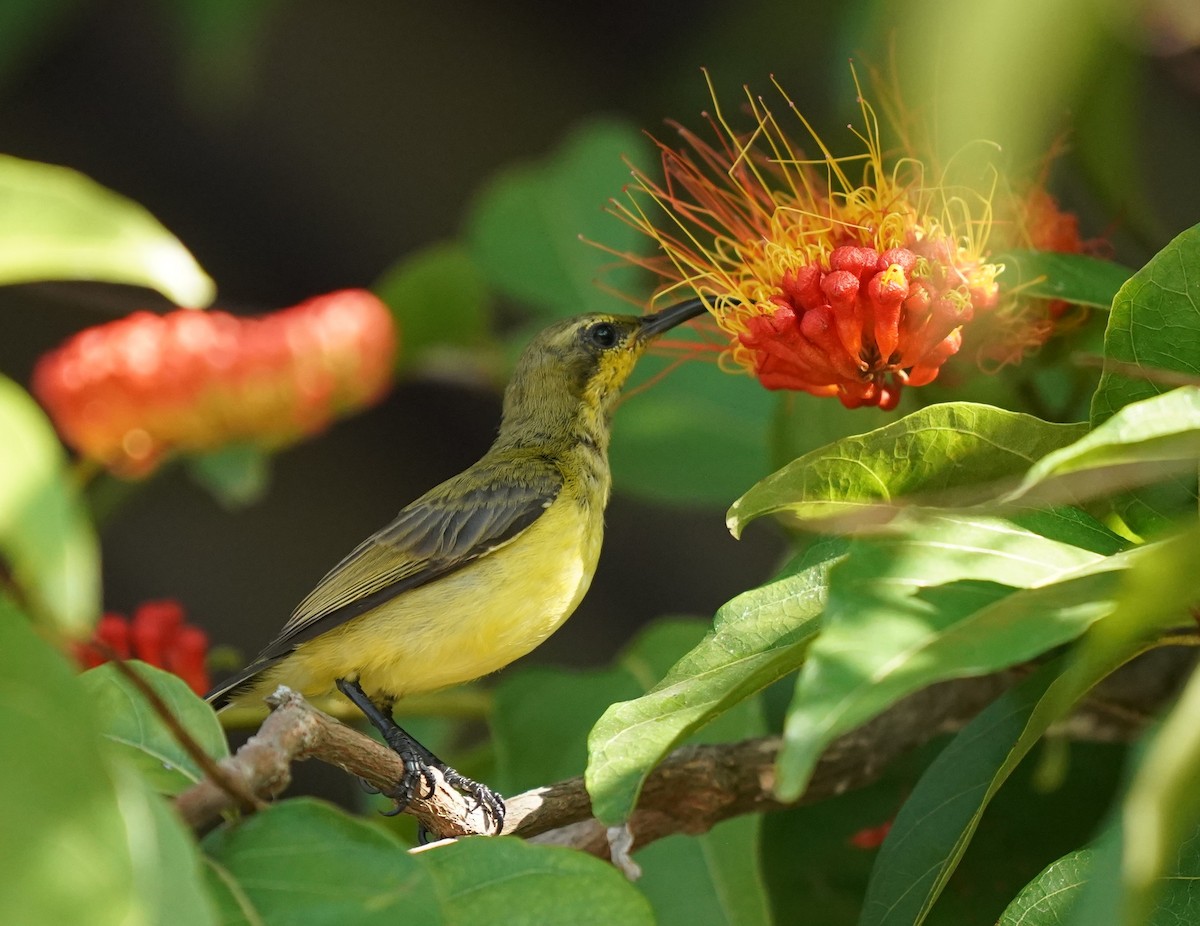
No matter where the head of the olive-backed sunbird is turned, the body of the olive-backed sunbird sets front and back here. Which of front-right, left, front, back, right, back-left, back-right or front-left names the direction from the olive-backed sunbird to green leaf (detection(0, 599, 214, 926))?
right

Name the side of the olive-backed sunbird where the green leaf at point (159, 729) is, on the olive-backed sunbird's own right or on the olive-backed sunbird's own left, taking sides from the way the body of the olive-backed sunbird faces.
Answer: on the olive-backed sunbird's own right

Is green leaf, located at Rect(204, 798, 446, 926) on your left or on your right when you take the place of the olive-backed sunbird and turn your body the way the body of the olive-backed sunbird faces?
on your right

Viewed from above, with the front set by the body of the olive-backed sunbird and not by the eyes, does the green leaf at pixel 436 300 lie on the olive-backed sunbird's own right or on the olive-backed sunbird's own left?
on the olive-backed sunbird's own left

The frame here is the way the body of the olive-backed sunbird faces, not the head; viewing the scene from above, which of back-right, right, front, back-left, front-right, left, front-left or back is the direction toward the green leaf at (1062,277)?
front-right

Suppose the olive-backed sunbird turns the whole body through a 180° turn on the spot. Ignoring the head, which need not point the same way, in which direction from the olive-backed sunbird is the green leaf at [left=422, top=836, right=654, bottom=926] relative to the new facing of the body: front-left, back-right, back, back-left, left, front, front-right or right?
left

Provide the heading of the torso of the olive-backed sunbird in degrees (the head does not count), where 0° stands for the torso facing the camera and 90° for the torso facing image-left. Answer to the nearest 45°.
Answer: approximately 270°

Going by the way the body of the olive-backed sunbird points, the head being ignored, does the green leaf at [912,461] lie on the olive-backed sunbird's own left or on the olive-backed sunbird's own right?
on the olive-backed sunbird's own right
